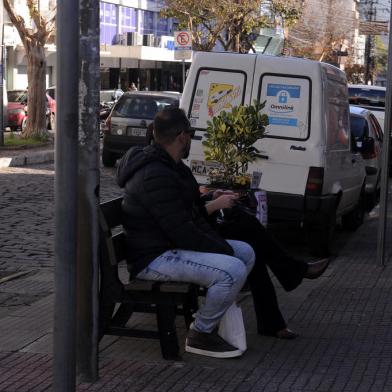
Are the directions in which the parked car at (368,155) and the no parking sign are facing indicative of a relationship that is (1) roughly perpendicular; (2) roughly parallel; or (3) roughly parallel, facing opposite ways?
roughly parallel, facing opposite ways

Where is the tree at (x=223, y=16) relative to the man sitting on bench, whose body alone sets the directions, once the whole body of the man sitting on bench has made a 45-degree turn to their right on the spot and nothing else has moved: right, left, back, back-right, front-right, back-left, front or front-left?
back-left

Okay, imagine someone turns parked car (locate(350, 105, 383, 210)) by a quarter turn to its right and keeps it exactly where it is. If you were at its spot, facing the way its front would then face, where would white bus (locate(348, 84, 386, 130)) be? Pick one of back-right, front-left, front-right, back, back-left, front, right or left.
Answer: left

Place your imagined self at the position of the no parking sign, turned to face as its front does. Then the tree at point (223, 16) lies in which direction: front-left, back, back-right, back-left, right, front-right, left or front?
back

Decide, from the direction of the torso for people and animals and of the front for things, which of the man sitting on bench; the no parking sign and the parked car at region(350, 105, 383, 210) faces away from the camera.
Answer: the parked car

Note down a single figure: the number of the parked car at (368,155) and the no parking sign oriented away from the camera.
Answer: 1

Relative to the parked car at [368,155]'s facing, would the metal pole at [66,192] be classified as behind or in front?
behind

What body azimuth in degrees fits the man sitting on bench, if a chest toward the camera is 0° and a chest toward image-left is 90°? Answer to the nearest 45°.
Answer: approximately 270°

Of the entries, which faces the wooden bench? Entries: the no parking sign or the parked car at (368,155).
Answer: the no parking sign

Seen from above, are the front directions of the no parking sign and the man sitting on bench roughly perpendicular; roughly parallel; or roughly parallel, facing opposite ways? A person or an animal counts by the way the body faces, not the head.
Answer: roughly perpendicular

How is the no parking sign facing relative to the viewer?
toward the camera

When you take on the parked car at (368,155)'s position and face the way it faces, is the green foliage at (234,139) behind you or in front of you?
behind

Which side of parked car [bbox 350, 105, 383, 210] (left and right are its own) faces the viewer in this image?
back

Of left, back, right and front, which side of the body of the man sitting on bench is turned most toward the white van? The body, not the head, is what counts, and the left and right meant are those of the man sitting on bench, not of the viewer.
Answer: left

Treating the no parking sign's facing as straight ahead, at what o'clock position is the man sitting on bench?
The man sitting on bench is roughly at 12 o'clock from the no parking sign.

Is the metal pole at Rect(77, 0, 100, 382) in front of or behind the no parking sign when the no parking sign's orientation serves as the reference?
in front
